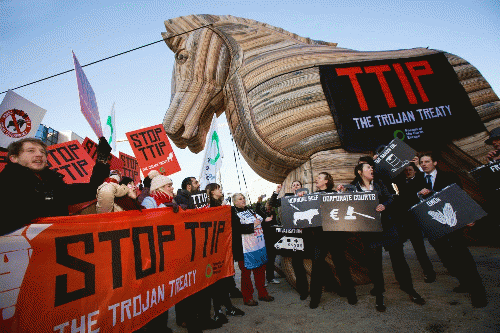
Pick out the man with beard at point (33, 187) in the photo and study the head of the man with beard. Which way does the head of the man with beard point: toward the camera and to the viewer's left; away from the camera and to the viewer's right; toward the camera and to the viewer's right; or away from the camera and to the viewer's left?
toward the camera and to the viewer's right

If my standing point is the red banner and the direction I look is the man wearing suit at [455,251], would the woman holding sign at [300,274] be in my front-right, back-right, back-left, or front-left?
front-left

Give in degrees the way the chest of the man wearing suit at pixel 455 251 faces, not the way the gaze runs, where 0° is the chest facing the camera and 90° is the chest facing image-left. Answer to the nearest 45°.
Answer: approximately 45°

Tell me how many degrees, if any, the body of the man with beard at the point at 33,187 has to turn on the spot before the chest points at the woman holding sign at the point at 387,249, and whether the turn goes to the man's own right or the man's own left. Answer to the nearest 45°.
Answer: approximately 45° to the man's own left

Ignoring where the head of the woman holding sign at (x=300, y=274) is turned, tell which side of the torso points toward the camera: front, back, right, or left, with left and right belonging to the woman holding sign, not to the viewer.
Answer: front

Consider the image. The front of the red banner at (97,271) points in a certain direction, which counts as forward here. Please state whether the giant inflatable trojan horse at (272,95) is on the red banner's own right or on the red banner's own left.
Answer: on the red banner's own left

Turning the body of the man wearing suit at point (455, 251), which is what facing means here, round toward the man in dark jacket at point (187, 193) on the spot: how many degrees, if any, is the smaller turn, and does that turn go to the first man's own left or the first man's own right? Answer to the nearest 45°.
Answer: approximately 45° to the first man's own right
